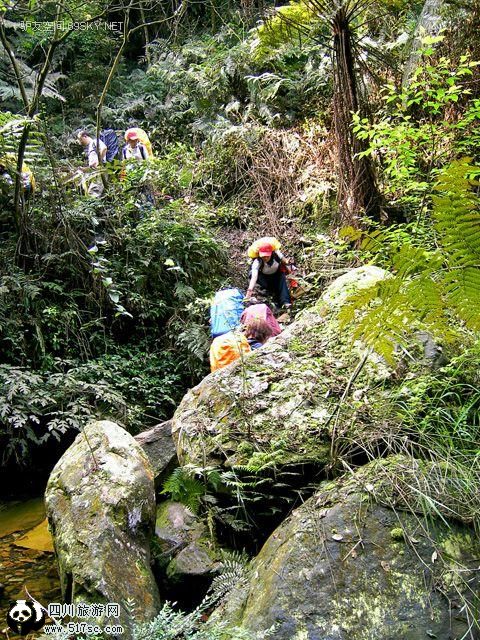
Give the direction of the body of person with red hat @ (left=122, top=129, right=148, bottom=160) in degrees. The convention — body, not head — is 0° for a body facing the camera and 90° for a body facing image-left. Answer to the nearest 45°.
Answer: approximately 0°

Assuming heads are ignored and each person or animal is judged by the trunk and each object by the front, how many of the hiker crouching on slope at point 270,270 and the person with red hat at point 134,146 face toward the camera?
2

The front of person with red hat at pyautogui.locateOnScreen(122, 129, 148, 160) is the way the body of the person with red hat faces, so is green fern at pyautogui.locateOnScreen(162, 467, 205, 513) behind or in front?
in front

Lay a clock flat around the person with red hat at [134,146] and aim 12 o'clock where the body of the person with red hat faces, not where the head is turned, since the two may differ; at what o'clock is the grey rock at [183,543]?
The grey rock is roughly at 12 o'clock from the person with red hat.

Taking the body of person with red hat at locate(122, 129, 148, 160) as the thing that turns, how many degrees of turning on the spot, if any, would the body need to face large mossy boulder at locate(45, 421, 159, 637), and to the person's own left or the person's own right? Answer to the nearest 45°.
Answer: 0° — they already face it

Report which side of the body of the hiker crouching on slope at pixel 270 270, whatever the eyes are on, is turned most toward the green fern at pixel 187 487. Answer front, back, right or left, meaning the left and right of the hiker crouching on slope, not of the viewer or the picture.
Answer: front

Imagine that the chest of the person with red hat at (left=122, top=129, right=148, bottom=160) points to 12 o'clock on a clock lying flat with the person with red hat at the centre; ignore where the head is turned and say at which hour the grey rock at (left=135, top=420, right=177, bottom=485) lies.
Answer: The grey rock is roughly at 12 o'clock from the person with red hat.
